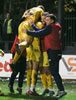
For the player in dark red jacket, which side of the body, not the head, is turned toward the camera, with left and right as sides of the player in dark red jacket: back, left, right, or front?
left
